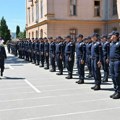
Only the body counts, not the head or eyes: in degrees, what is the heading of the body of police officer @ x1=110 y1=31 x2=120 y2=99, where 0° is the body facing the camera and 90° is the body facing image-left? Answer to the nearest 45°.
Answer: approximately 45°

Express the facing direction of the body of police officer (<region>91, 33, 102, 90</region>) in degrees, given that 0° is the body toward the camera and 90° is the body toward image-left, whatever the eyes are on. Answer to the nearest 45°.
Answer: approximately 45°

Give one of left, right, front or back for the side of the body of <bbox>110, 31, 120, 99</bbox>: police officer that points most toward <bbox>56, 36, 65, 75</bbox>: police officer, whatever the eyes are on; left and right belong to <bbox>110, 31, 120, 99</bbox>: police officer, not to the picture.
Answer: right

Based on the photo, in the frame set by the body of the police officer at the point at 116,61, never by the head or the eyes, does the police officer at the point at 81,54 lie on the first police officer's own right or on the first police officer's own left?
on the first police officer's own right

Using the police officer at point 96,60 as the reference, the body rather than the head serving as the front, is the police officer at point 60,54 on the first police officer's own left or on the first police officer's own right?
on the first police officer's own right
